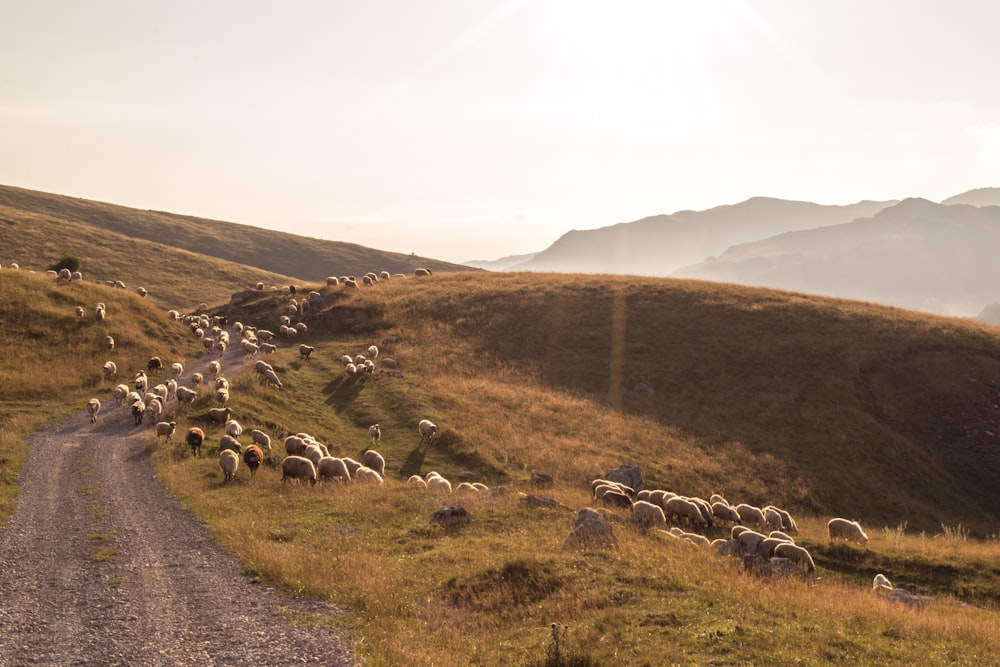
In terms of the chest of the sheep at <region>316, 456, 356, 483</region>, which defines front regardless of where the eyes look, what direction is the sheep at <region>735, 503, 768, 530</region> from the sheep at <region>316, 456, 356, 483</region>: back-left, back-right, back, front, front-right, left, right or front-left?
front

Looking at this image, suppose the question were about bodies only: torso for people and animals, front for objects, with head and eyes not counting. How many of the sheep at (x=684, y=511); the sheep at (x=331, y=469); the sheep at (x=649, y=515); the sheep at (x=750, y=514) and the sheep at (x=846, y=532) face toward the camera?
0

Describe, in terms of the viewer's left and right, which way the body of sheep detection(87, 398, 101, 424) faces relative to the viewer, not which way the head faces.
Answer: facing the viewer

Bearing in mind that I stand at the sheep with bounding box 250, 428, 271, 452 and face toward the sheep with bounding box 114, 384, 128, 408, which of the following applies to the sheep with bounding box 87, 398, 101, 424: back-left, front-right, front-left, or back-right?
front-left

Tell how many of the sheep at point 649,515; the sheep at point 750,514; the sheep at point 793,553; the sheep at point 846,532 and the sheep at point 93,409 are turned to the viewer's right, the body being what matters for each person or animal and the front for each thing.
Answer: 4

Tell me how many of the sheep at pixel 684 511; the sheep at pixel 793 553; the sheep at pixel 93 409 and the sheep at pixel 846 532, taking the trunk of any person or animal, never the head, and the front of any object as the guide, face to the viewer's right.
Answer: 3

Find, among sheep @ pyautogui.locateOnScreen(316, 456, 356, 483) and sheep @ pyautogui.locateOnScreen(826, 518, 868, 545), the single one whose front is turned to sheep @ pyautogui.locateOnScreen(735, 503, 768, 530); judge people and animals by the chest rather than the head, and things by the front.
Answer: sheep @ pyautogui.locateOnScreen(316, 456, 356, 483)

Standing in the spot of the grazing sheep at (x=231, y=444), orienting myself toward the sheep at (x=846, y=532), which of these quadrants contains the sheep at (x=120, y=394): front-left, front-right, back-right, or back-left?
back-left

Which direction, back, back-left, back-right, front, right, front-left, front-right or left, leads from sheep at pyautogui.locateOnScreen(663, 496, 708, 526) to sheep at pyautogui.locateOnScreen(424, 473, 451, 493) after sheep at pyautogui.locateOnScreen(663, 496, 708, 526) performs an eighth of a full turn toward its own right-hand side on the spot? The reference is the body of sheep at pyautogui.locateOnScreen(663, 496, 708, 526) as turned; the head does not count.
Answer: back-right

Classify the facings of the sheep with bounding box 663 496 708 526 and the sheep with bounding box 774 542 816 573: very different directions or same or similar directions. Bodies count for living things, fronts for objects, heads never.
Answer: same or similar directions

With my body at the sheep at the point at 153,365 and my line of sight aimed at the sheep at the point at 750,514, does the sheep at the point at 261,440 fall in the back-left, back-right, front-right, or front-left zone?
front-right

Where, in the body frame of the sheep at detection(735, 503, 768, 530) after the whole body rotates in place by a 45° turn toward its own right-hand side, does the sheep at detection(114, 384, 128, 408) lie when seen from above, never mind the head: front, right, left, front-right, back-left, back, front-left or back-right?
back-right
